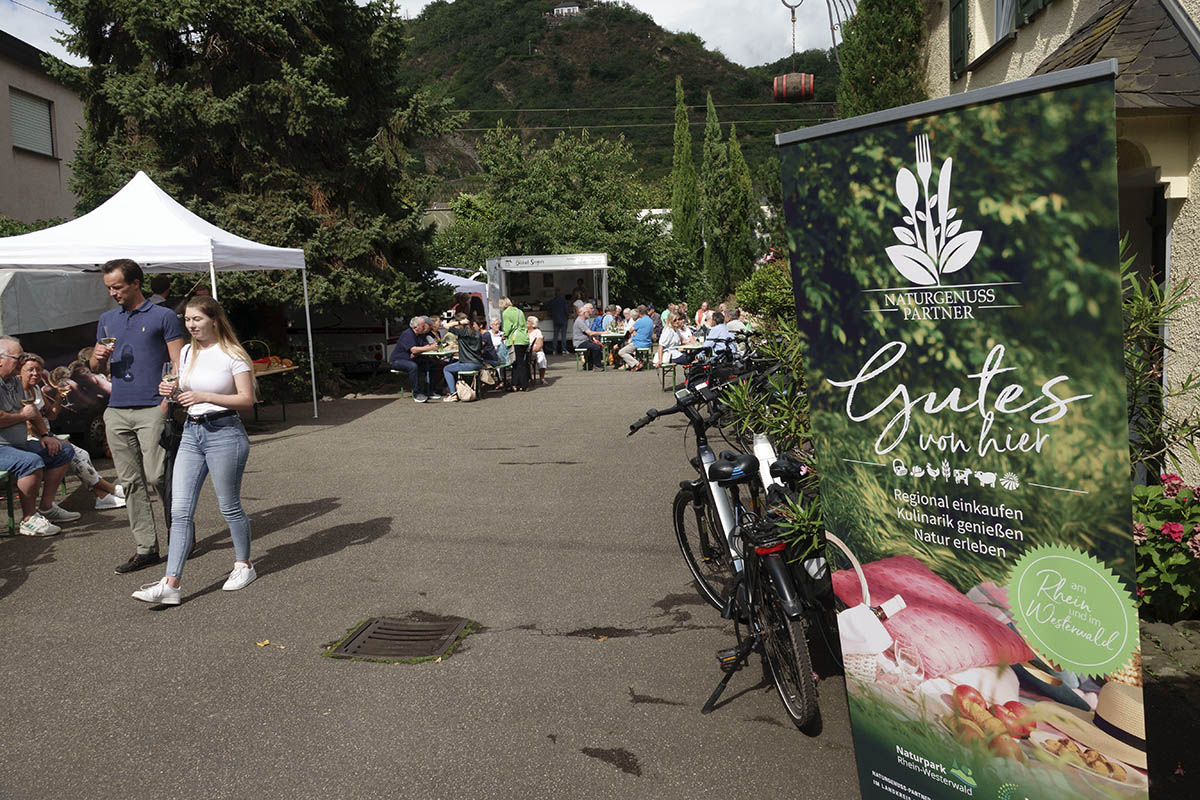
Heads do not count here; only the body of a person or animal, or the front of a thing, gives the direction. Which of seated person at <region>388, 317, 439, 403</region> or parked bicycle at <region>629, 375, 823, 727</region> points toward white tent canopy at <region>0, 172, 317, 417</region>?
the parked bicycle

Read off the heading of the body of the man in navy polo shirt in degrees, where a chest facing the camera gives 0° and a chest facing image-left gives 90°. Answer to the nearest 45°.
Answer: approximately 45°

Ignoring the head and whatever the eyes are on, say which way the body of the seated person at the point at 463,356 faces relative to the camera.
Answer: to the viewer's left

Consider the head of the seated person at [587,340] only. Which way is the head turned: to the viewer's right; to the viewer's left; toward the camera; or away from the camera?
to the viewer's right

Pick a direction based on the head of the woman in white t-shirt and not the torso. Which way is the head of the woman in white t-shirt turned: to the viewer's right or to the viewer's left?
to the viewer's left

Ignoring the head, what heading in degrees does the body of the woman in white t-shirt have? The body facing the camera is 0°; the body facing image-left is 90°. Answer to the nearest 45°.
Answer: approximately 45°

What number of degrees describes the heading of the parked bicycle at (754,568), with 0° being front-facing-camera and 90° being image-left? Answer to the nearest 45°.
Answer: approximately 135°

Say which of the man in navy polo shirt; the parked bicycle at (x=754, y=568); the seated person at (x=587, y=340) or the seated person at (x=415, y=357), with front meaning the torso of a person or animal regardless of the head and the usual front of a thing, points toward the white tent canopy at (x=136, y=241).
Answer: the parked bicycle

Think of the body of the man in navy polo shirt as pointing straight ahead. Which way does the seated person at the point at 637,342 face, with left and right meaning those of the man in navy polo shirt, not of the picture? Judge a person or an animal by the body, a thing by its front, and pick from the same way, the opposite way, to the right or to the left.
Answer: to the right

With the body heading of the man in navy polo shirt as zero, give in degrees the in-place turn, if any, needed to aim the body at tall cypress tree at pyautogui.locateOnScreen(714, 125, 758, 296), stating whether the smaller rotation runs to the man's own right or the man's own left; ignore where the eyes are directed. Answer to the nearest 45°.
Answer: approximately 180°

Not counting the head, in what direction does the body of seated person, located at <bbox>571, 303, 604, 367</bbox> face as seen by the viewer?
to the viewer's right

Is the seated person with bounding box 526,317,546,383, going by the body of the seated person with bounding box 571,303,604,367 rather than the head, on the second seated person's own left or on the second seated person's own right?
on the second seated person's own right

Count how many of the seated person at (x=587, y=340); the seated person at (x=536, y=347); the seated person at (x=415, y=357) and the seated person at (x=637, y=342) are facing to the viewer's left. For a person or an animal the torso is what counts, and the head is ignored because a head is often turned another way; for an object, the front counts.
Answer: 2

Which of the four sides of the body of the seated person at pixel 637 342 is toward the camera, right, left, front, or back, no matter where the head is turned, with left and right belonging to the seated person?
left
